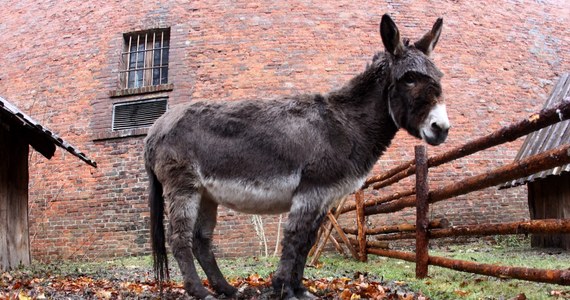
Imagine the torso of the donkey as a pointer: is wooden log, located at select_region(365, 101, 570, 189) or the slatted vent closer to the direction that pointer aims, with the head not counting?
the wooden log

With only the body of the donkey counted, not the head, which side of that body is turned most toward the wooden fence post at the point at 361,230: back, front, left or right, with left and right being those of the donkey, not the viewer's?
left

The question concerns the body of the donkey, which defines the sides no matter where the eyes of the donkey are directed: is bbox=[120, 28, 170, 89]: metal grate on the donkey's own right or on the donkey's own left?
on the donkey's own left

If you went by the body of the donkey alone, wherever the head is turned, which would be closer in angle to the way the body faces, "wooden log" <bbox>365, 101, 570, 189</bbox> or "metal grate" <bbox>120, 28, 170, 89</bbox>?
the wooden log

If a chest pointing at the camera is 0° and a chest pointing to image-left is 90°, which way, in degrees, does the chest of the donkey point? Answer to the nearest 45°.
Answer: approximately 270°

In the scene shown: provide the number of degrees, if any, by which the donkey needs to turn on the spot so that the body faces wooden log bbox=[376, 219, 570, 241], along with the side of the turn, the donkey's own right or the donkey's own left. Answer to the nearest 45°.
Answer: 0° — it already faces it

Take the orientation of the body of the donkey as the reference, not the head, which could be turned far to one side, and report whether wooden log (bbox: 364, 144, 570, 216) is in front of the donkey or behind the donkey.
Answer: in front
